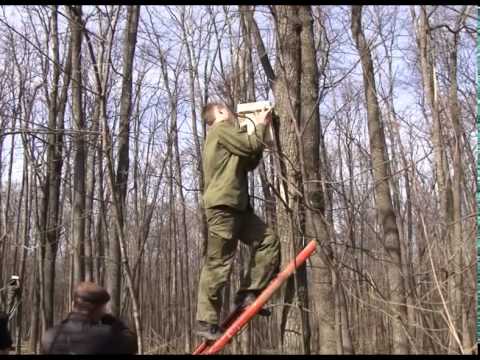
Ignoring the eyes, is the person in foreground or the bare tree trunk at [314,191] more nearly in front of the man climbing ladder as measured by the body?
the bare tree trunk

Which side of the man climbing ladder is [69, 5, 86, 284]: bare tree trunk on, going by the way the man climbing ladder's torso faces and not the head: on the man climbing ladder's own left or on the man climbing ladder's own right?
on the man climbing ladder's own left

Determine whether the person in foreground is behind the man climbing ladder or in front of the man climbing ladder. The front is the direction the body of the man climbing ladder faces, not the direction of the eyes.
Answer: behind

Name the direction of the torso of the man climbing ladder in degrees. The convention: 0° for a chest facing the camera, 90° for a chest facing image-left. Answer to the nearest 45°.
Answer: approximately 270°

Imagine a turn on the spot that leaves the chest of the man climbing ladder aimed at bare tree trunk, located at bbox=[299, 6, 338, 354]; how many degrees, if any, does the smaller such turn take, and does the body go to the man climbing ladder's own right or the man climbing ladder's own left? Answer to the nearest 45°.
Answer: approximately 45° to the man climbing ladder's own left
